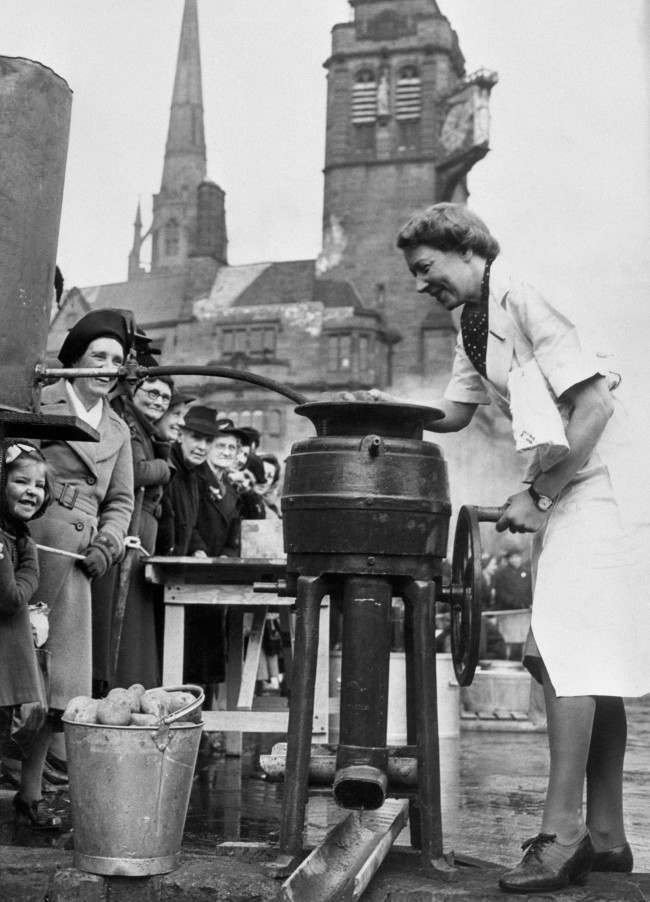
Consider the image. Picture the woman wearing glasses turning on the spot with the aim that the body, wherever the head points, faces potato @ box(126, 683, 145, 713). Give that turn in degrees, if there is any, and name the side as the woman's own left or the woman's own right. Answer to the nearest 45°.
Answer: approximately 45° to the woman's own right

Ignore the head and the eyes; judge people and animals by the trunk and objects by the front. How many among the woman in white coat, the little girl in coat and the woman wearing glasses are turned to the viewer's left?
1

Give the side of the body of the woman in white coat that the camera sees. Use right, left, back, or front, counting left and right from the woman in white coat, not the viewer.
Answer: left

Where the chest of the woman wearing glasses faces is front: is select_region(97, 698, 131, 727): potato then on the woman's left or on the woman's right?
on the woman's right

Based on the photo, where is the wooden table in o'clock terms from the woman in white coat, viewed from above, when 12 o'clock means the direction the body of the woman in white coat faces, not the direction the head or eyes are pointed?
The wooden table is roughly at 2 o'clock from the woman in white coat.

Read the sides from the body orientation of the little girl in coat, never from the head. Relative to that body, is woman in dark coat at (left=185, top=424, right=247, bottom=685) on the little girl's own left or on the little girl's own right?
on the little girl's own left

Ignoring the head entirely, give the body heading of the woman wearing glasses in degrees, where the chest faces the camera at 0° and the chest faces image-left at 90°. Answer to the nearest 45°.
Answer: approximately 315°

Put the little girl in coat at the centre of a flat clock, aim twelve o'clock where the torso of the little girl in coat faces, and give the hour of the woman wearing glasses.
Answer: The woman wearing glasses is roughly at 8 o'clock from the little girl in coat.

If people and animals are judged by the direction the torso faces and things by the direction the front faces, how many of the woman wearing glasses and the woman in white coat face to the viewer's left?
1

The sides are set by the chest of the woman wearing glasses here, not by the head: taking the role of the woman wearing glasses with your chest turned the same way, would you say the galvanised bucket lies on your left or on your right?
on your right

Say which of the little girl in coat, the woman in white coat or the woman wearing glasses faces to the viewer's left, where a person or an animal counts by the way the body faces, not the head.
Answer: the woman in white coat

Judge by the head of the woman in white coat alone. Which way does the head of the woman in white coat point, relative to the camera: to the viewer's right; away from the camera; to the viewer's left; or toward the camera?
to the viewer's left

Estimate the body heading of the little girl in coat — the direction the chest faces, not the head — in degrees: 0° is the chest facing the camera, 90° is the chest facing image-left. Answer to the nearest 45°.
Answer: approximately 315°

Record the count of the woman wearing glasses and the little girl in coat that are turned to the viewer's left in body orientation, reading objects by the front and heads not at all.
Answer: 0

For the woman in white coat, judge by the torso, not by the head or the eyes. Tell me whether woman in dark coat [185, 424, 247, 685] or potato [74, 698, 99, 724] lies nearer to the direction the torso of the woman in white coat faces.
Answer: the potato
